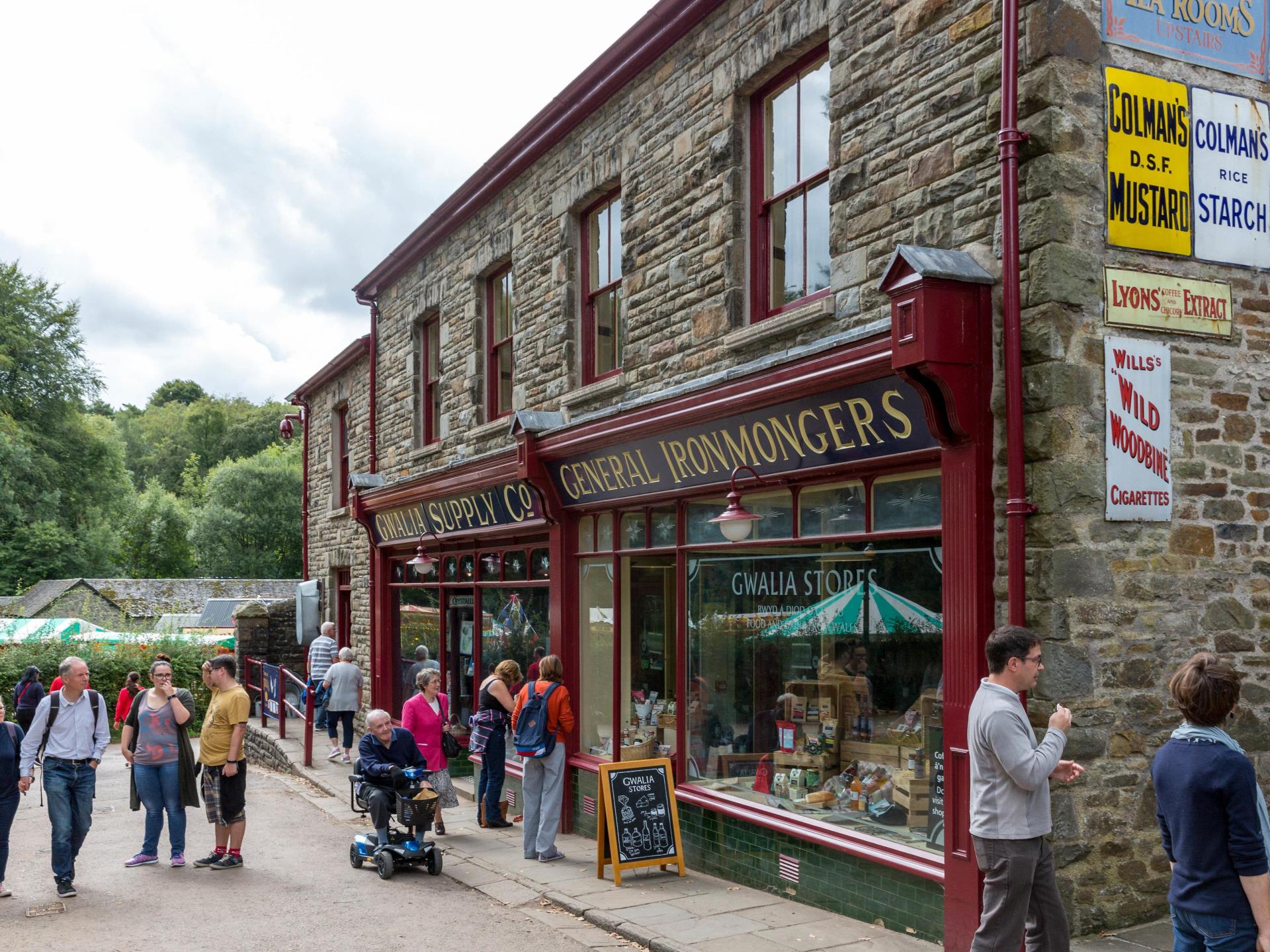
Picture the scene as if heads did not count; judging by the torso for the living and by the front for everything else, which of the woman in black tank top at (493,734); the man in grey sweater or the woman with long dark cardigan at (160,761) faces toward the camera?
the woman with long dark cardigan at (160,761)

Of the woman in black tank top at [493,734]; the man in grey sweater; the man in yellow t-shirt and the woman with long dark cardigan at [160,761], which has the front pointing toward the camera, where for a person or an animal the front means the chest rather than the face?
the woman with long dark cardigan at [160,761]

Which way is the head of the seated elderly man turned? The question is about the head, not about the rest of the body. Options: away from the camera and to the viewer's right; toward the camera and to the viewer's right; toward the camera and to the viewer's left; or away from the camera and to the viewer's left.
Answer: toward the camera and to the viewer's right

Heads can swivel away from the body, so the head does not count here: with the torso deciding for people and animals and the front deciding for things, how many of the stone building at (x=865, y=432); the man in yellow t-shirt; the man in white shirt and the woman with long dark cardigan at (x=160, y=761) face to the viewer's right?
0

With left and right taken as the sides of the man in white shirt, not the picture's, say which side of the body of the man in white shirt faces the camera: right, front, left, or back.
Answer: front
